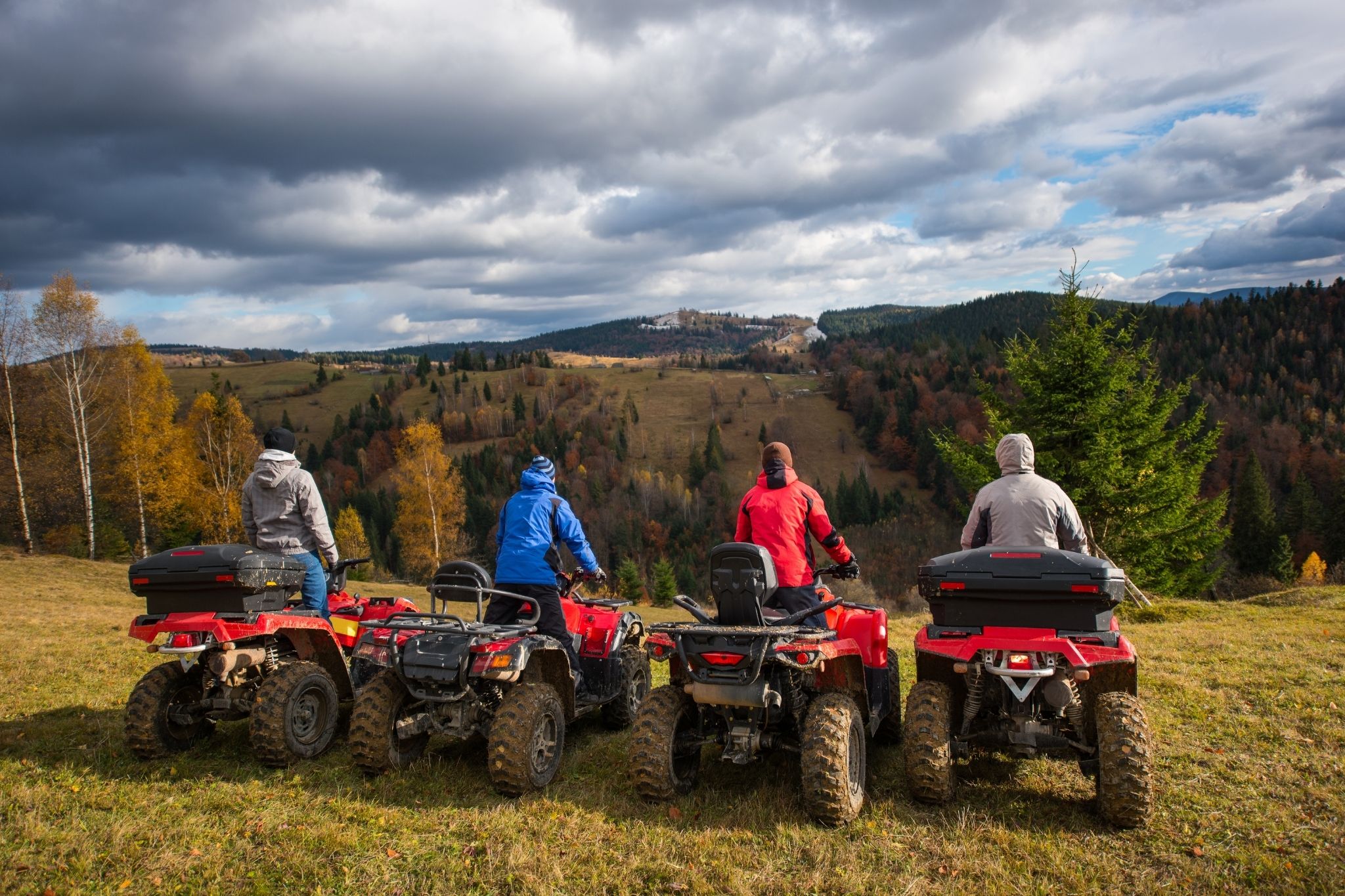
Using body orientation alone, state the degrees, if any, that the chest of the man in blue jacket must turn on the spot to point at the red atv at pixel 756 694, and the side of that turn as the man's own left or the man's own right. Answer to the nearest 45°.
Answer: approximately 90° to the man's own right

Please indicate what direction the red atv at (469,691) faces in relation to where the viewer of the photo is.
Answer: facing away from the viewer and to the right of the viewer

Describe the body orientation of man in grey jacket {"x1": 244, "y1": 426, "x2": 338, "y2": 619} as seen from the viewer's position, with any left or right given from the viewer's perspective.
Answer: facing away from the viewer and to the right of the viewer

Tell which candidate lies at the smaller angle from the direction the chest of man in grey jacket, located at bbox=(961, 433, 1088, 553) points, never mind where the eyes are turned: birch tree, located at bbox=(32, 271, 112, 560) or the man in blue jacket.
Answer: the birch tree

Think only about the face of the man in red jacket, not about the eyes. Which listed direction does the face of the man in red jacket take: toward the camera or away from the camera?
away from the camera

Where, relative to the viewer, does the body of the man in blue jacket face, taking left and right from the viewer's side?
facing away from the viewer and to the right of the viewer

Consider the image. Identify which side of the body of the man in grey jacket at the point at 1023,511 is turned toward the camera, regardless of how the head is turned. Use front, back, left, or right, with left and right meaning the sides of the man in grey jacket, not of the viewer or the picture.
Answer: back

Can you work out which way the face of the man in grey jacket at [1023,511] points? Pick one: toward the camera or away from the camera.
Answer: away from the camera

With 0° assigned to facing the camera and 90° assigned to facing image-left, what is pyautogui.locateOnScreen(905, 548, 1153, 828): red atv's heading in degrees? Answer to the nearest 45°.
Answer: approximately 180°

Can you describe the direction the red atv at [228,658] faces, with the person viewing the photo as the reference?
facing away from the viewer and to the right of the viewer

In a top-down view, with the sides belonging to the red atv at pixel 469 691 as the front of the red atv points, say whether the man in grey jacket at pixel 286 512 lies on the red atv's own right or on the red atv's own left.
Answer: on the red atv's own left
